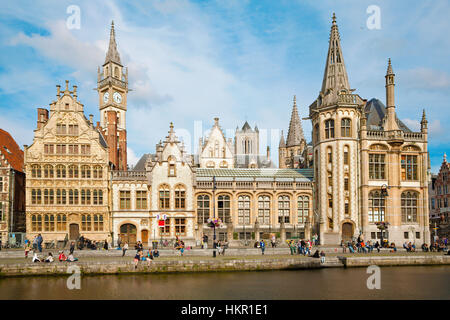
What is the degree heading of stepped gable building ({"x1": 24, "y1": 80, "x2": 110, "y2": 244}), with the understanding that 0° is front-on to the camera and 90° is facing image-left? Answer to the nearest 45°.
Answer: approximately 0°
